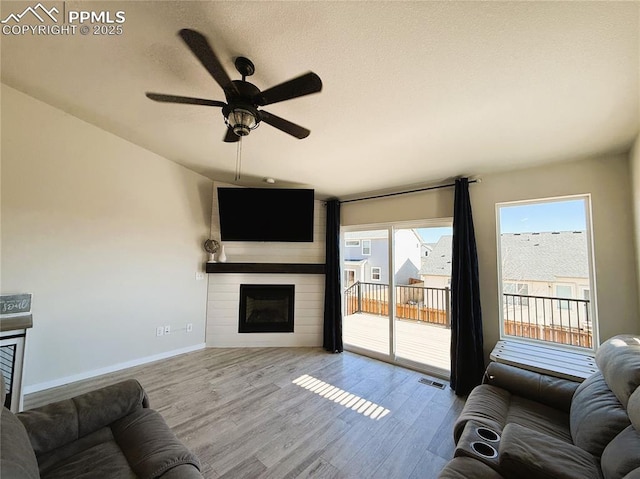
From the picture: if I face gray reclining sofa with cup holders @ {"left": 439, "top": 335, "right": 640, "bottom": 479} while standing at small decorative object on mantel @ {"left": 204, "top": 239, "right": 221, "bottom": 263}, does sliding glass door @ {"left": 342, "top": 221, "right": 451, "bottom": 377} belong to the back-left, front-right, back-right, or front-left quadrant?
front-left

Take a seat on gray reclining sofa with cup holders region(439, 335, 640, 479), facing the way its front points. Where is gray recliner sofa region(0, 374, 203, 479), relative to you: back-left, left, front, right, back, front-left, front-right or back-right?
front-left

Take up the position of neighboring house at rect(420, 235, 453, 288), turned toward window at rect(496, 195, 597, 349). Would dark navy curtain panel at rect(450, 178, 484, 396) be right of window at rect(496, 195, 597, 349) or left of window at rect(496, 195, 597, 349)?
right

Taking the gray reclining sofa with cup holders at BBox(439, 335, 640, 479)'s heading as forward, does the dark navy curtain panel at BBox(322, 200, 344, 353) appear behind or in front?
in front

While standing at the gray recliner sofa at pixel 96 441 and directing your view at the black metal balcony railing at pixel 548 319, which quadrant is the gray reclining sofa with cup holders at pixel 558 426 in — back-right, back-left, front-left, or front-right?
front-right

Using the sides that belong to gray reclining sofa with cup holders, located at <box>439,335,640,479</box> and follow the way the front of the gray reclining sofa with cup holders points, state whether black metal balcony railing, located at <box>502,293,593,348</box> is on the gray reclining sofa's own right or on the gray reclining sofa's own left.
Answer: on the gray reclining sofa's own right

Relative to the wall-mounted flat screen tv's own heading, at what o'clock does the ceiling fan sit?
The ceiling fan is roughly at 12 o'clock from the wall-mounted flat screen tv.

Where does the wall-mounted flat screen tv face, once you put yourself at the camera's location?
facing the viewer

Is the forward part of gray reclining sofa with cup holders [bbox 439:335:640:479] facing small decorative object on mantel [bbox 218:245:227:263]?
yes

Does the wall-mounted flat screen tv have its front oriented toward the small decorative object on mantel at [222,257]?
no

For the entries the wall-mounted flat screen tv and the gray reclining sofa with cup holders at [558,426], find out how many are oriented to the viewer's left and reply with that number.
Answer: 1

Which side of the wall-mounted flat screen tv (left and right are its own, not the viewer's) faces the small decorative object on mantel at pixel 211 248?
right

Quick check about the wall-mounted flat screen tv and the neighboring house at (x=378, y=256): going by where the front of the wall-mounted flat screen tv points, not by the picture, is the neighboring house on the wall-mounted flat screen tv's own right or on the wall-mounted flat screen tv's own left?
on the wall-mounted flat screen tv's own left

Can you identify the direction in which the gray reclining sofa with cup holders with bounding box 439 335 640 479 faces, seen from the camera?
facing to the left of the viewer
